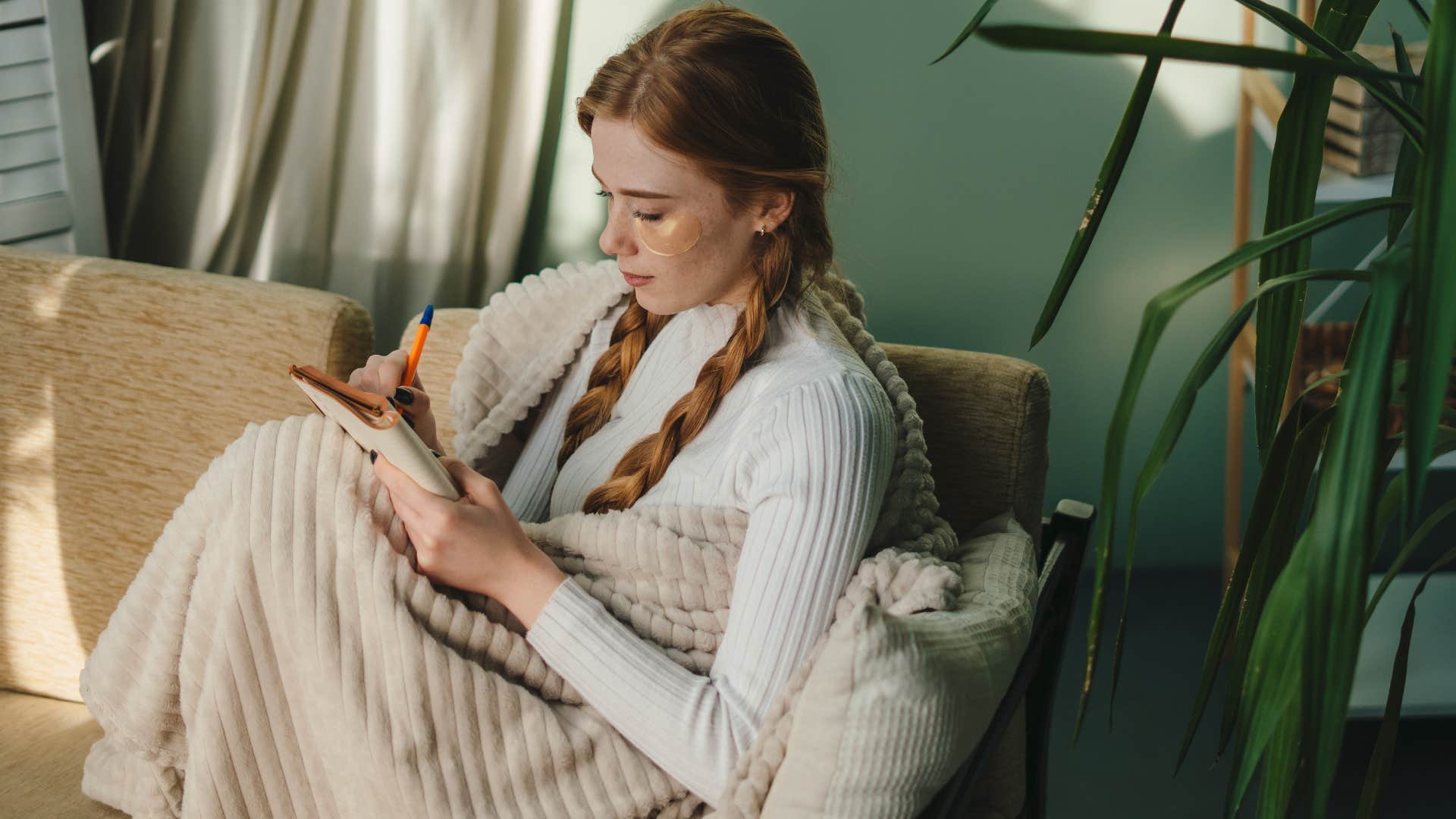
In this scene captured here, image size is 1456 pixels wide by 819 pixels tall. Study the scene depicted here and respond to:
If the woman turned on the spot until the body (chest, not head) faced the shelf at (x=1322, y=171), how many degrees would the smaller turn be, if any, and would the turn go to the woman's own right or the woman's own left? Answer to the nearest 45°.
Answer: approximately 180°

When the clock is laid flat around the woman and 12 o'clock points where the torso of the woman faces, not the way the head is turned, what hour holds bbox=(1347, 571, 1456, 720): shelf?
The shelf is roughly at 7 o'clock from the woman.

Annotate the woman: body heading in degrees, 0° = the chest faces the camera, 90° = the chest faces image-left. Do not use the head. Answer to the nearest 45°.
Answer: approximately 45°

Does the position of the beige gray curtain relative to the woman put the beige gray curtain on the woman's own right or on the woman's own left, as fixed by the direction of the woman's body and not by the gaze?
on the woman's own right

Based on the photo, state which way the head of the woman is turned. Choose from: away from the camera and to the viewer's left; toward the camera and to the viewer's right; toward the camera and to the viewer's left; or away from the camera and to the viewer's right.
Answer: toward the camera and to the viewer's left
